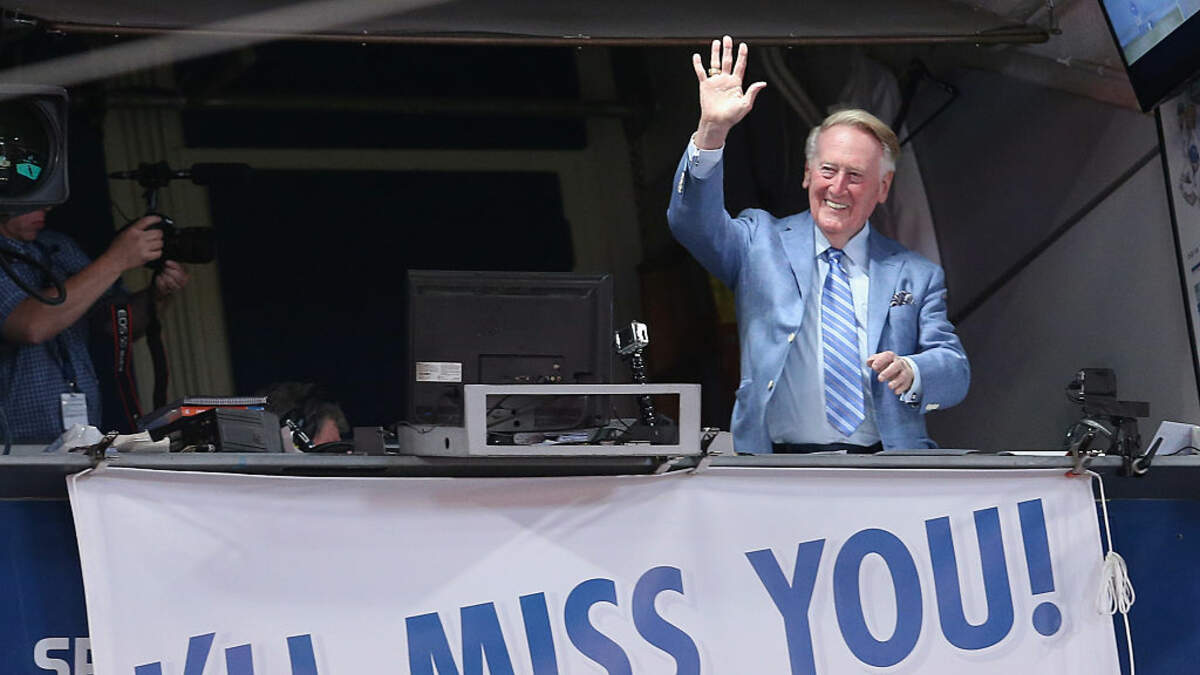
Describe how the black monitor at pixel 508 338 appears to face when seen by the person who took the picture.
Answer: facing away from the viewer

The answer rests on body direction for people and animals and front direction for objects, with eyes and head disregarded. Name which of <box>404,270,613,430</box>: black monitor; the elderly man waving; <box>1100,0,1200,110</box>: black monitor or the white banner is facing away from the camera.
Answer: <box>404,270,613,430</box>: black monitor

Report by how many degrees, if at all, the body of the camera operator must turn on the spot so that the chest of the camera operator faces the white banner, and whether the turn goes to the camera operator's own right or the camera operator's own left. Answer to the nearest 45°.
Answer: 0° — they already face it

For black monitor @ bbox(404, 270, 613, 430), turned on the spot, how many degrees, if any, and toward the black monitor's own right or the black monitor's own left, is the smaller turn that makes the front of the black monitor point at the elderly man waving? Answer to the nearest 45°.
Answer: approximately 45° to the black monitor's own right

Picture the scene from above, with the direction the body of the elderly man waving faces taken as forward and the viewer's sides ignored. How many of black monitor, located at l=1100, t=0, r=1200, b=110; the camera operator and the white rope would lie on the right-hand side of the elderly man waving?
1

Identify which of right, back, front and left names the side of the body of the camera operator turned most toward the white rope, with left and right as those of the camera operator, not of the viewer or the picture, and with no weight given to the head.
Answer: front

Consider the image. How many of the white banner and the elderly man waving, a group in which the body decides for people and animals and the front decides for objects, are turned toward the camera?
2

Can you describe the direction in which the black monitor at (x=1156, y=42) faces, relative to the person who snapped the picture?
facing the viewer and to the left of the viewer

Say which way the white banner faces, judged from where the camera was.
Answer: facing the viewer

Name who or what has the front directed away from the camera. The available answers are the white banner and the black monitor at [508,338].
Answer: the black monitor

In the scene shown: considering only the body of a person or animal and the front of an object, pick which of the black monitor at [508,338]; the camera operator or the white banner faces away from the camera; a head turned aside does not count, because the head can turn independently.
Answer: the black monitor

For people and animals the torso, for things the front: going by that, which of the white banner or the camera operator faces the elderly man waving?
the camera operator

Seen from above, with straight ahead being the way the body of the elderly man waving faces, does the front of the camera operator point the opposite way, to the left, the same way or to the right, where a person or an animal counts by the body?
to the left

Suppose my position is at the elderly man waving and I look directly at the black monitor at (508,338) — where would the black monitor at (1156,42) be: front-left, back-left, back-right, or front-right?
back-left

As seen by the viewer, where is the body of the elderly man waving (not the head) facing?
toward the camera

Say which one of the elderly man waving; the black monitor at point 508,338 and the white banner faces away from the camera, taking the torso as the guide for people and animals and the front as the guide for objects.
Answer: the black monitor
